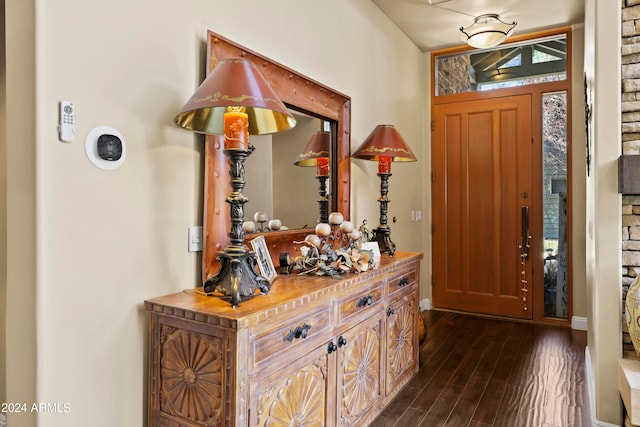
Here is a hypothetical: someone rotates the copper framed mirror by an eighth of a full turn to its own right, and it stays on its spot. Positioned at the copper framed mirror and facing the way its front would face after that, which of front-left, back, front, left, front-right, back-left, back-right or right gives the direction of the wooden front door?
back-left

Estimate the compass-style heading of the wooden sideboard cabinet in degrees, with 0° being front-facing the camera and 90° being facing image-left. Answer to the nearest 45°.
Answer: approximately 315°

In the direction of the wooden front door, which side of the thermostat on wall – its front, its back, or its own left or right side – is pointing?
left

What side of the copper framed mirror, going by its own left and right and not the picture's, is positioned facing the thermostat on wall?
right
